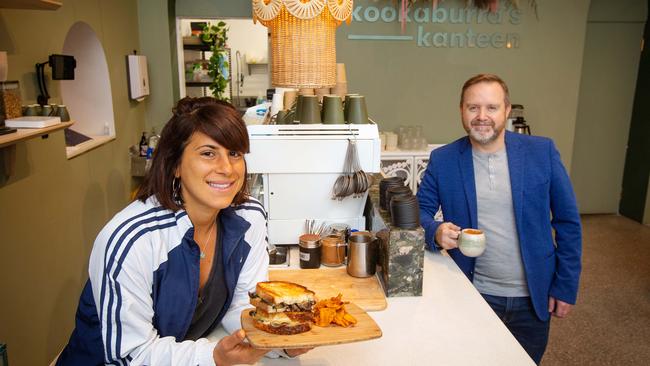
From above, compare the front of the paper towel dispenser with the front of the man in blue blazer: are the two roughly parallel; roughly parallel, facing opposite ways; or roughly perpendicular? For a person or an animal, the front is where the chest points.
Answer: roughly perpendicular

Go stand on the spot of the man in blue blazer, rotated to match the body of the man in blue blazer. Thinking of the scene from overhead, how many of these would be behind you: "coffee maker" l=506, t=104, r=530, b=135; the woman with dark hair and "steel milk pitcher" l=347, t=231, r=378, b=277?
1

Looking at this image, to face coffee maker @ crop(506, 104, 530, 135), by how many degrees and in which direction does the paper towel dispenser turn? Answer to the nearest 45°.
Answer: approximately 45° to its left

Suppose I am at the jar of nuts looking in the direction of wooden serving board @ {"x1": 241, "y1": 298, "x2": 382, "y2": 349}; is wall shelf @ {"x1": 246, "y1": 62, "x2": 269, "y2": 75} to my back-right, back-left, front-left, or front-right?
back-left

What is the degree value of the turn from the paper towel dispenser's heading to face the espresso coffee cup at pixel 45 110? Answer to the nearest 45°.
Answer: approximately 45° to its right

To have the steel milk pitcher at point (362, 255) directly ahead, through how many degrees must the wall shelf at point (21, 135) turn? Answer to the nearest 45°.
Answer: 0° — it already faces it

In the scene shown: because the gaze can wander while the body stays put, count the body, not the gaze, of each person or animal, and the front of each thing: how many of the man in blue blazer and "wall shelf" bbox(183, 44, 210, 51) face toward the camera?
2

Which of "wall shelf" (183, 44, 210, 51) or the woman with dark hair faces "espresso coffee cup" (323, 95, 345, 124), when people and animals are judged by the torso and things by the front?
the wall shelf

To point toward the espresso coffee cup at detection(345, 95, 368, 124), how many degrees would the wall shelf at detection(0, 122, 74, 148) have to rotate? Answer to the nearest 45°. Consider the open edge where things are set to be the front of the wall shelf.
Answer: approximately 45° to its left

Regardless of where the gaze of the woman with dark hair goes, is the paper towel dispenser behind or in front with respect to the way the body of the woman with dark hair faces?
behind
